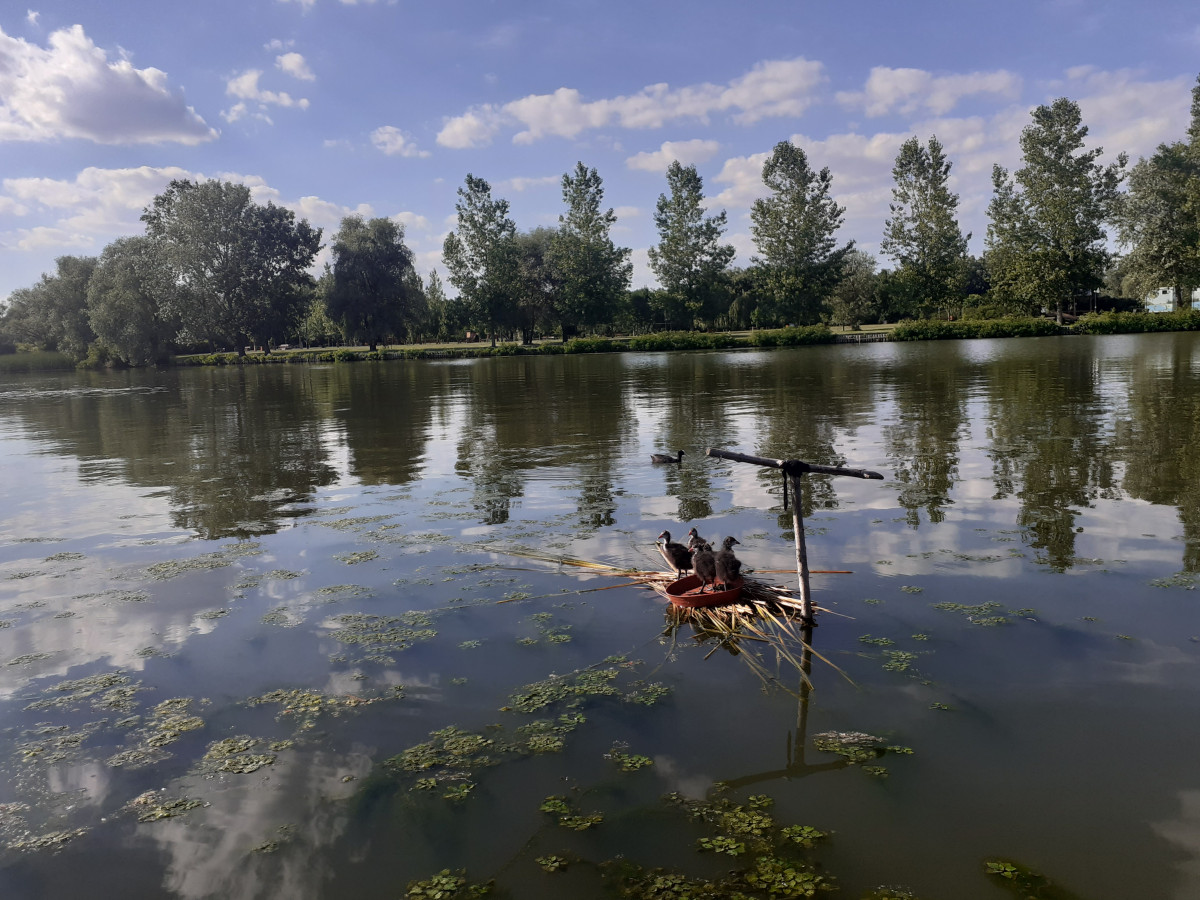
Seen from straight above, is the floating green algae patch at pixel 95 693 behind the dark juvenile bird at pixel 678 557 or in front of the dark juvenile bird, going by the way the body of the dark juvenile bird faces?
in front

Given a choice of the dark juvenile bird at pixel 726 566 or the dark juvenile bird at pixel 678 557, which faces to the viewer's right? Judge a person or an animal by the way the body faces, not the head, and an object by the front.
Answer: the dark juvenile bird at pixel 726 566

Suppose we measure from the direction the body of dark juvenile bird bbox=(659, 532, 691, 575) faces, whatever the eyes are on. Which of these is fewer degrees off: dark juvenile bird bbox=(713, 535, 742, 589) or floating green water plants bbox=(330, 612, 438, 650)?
the floating green water plants

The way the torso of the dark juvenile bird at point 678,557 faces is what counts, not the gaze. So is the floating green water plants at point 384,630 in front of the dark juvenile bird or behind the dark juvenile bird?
in front

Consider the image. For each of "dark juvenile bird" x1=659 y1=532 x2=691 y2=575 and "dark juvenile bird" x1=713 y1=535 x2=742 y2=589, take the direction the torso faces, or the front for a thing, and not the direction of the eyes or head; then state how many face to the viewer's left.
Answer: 1

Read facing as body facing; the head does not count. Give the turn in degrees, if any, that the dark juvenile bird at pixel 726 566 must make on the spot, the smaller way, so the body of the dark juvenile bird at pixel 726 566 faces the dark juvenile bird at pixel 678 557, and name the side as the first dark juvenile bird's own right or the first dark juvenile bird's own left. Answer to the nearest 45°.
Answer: approximately 135° to the first dark juvenile bird's own left

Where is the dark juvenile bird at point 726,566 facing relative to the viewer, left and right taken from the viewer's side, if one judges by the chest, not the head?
facing to the right of the viewer

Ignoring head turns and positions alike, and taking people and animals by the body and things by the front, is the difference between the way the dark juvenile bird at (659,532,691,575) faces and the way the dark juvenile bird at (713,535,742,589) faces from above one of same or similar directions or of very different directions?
very different directions

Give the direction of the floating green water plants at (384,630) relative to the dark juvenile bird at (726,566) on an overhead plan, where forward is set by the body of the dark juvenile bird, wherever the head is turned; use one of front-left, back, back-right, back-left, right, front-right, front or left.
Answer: back

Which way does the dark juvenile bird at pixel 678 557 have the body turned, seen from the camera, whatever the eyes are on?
to the viewer's left
